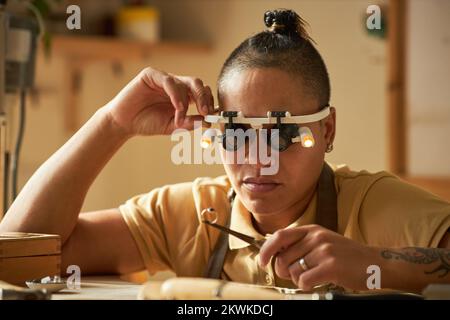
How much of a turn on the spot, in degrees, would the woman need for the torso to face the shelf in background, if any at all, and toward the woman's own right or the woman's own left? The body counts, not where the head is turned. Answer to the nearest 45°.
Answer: approximately 180°

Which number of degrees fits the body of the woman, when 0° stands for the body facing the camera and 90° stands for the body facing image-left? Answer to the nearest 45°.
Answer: approximately 0°
